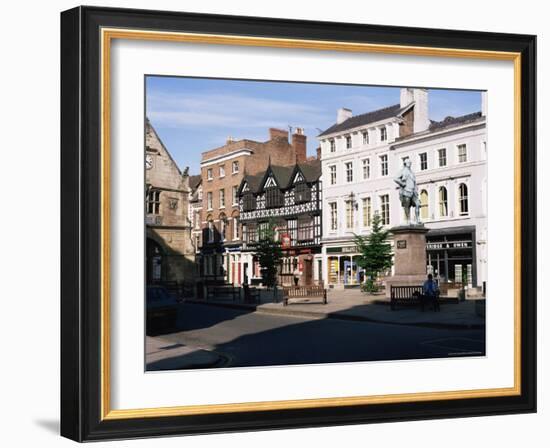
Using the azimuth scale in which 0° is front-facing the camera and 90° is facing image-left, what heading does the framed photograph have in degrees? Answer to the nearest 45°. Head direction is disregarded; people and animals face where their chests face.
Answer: approximately 315°
